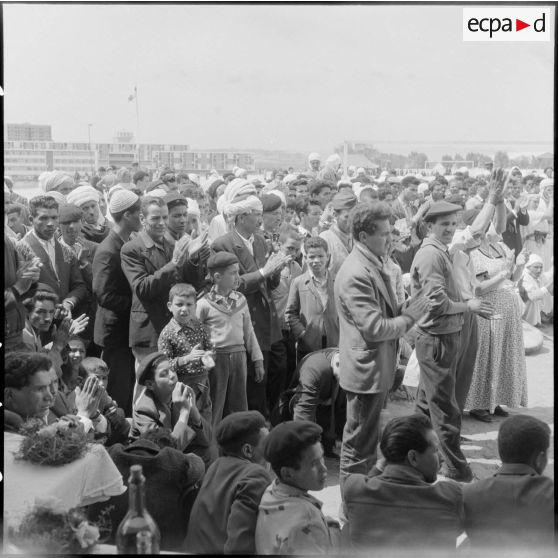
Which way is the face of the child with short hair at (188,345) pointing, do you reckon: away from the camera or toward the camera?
toward the camera

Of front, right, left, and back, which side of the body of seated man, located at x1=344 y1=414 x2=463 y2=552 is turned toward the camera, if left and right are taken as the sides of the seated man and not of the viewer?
back

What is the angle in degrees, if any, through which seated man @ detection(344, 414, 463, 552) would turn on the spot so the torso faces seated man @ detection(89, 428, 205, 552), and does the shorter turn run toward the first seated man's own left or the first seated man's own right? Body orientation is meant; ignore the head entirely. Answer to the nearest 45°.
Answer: approximately 90° to the first seated man's own left

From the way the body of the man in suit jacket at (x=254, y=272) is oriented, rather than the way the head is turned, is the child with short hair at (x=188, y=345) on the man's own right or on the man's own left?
on the man's own right

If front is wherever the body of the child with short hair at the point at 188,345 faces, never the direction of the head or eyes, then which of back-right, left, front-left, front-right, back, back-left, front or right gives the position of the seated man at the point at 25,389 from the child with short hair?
right

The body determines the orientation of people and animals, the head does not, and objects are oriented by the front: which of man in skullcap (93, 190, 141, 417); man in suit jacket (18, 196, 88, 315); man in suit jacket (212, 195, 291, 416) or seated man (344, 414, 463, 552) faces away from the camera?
the seated man

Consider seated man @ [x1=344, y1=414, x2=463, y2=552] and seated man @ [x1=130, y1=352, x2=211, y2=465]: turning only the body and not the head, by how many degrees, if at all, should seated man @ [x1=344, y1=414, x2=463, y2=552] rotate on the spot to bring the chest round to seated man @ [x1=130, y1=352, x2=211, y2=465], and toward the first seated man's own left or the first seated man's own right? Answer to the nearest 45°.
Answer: approximately 45° to the first seated man's own left

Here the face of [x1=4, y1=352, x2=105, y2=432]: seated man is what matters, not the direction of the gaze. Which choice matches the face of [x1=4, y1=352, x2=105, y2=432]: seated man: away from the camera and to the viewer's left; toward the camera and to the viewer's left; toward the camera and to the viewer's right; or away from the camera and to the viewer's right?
toward the camera and to the viewer's right

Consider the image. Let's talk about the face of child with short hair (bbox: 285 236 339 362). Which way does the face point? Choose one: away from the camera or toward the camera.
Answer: toward the camera

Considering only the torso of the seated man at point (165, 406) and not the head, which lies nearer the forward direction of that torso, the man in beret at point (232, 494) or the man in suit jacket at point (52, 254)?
the man in beret
